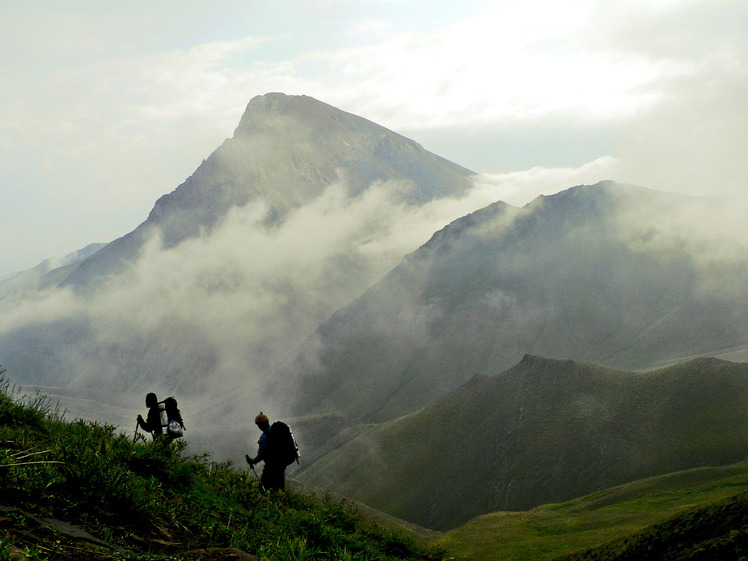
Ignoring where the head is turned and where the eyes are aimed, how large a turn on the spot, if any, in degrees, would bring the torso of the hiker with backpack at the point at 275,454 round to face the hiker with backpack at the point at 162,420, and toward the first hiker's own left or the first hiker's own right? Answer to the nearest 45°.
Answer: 0° — they already face them

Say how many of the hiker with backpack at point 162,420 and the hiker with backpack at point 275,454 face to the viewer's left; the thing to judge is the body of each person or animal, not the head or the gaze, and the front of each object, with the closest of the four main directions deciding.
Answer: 2

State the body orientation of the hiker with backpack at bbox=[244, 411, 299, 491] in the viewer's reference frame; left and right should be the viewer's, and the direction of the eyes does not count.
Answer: facing to the left of the viewer

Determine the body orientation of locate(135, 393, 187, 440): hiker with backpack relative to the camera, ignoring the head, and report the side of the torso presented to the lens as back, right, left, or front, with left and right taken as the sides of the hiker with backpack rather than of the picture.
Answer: left

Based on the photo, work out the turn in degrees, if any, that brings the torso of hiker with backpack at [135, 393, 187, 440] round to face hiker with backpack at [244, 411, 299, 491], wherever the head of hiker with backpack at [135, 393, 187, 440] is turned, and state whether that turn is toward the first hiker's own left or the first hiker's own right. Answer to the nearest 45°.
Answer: approximately 135° to the first hiker's own left
